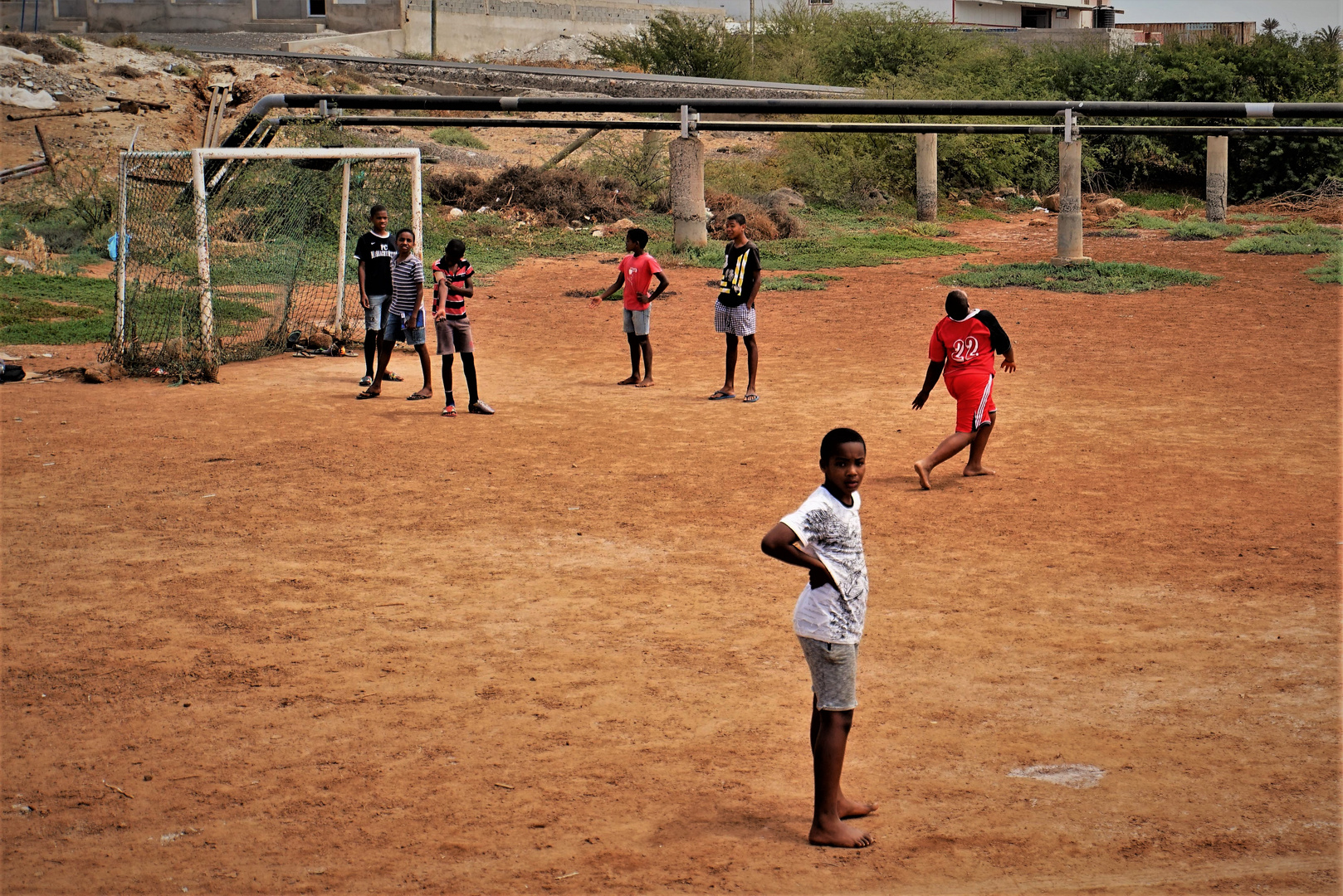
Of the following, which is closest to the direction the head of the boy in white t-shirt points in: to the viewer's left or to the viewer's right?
to the viewer's right

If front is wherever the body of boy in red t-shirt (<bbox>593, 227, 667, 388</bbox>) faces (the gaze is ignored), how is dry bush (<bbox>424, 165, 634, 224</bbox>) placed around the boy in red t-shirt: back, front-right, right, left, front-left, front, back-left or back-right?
back-right

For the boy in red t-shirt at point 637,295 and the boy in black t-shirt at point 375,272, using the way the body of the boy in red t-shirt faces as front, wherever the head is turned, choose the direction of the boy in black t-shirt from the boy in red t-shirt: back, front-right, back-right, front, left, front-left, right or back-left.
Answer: front-right

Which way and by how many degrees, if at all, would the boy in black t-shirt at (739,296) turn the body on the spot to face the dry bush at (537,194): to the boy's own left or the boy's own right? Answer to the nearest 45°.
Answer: approximately 135° to the boy's own right

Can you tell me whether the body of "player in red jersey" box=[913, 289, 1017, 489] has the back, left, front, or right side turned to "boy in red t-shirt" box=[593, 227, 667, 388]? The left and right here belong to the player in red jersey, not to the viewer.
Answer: left

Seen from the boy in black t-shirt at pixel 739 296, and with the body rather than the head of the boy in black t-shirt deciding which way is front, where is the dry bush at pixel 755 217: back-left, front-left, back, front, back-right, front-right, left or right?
back-right

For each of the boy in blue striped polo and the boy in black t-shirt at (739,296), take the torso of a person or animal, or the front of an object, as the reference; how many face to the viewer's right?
0

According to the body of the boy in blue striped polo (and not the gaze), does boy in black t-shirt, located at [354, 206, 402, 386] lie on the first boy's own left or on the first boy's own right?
on the first boy's own right

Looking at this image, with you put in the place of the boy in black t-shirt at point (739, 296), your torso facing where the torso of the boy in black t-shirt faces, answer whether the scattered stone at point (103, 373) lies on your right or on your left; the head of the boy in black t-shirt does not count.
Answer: on your right

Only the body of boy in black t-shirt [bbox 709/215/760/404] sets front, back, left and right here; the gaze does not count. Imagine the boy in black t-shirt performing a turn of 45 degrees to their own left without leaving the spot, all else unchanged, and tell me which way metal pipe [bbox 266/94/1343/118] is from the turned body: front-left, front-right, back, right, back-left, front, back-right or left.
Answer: back

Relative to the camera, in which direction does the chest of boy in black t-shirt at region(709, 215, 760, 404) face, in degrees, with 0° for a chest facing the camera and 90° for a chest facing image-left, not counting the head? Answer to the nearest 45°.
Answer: approximately 45°

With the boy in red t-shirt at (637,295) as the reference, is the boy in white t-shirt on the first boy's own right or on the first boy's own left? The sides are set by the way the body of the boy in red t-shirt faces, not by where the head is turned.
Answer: on the first boy's own left

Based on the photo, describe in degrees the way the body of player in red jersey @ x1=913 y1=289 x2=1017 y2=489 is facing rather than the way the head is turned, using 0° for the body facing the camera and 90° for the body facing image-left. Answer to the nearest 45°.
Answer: approximately 225°
